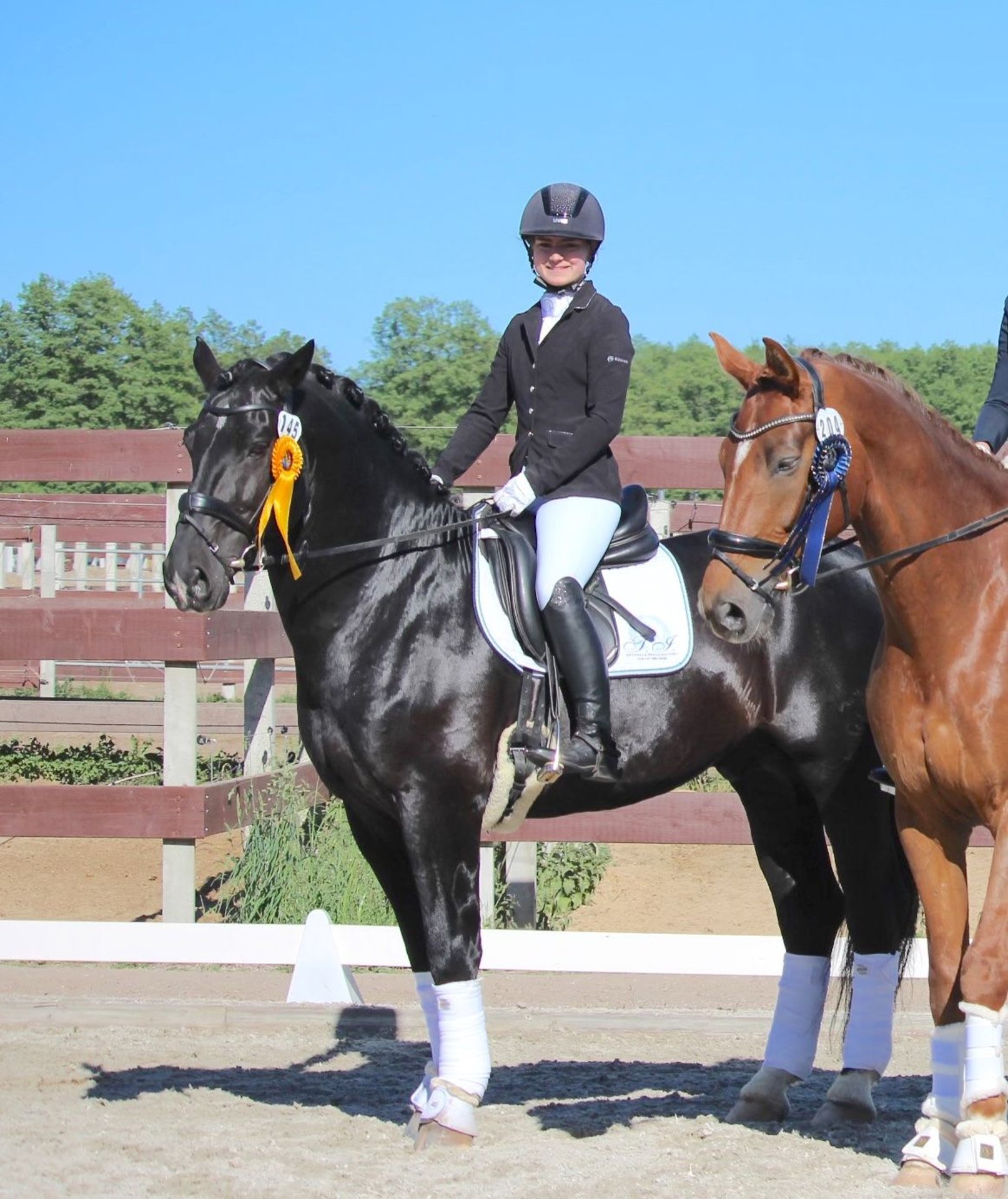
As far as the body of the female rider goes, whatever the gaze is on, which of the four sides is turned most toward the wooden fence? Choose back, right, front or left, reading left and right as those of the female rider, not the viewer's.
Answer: right

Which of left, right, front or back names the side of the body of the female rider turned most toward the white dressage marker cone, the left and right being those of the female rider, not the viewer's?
right

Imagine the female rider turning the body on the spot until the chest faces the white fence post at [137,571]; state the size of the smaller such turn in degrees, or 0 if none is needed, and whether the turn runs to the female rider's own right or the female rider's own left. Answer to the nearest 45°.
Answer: approximately 135° to the female rider's own right

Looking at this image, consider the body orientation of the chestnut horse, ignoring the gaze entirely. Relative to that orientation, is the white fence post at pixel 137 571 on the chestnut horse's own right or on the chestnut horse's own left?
on the chestnut horse's own right

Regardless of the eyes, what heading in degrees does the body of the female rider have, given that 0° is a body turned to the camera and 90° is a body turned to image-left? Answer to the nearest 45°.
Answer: approximately 45°

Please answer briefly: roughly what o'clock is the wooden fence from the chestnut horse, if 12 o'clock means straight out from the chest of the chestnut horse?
The wooden fence is roughly at 3 o'clock from the chestnut horse.

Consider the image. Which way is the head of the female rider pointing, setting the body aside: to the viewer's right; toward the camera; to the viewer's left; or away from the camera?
toward the camera

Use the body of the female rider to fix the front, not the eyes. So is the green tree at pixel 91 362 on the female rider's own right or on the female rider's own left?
on the female rider's own right

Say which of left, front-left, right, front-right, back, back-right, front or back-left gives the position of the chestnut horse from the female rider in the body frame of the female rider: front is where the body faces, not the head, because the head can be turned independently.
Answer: left

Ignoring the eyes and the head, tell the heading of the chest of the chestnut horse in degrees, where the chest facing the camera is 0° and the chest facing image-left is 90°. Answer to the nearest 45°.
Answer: approximately 45°

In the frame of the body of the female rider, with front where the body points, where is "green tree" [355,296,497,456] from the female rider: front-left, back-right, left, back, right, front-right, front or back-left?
back-right

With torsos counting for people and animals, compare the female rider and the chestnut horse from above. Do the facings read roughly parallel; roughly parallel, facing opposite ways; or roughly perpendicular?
roughly parallel

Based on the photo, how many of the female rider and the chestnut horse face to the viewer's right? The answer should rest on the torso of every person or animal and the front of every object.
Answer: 0
